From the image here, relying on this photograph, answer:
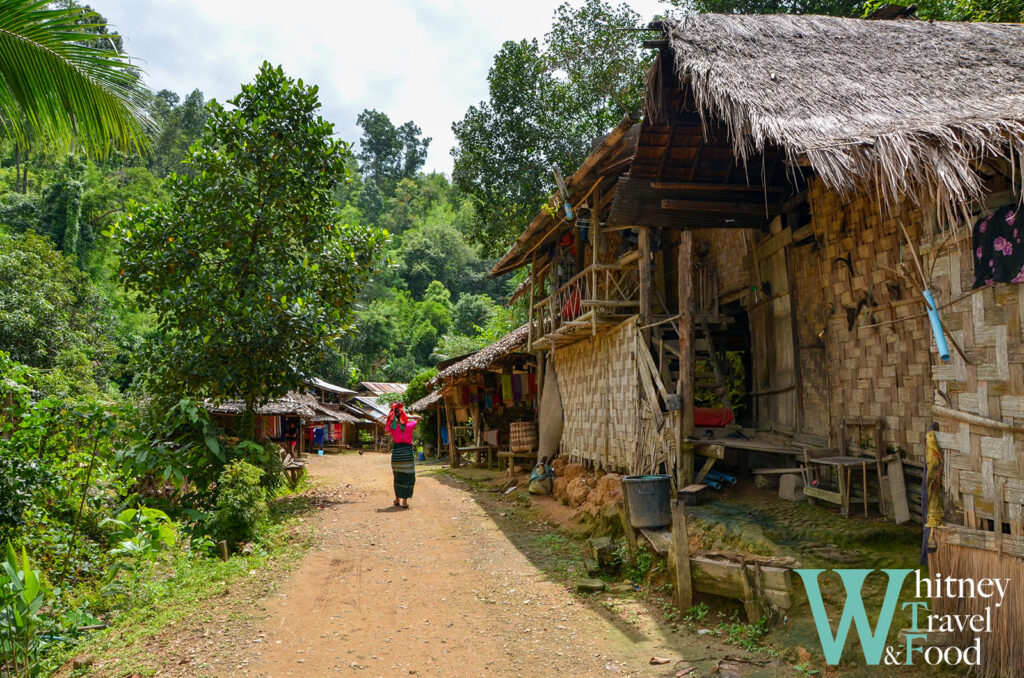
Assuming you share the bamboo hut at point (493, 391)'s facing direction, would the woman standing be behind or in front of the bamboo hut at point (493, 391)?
in front

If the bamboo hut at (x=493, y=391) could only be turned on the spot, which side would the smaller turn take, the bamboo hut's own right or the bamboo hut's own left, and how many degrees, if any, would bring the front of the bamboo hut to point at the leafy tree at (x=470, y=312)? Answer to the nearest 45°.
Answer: approximately 135° to the bamboo hut's own right

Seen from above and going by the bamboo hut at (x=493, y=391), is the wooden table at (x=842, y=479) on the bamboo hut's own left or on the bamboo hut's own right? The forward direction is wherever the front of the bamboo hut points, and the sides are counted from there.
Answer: on the bamboo hut's own left

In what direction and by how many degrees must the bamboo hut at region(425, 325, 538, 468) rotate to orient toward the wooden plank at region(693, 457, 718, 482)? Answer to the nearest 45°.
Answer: approximately 45° to its left

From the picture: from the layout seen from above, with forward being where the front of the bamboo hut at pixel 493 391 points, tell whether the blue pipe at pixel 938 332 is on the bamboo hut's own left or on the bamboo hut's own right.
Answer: on the bamboo hut's own left

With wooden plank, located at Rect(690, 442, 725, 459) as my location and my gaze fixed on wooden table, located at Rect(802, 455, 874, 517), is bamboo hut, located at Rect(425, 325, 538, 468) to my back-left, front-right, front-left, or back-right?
back-left

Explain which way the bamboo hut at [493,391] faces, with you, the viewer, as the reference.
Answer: facing the viewer and to the left of the viewer

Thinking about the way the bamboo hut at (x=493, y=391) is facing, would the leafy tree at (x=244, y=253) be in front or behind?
in front

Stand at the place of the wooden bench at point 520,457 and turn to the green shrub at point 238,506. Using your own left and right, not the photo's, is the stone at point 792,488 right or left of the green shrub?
left
